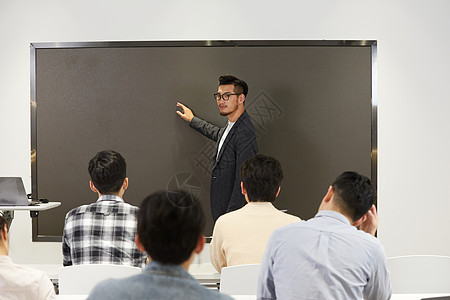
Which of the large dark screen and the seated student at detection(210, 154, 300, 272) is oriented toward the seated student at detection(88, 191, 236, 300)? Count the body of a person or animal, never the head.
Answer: the large dark screen

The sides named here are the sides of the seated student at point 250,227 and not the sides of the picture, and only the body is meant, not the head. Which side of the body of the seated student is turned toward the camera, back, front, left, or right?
back

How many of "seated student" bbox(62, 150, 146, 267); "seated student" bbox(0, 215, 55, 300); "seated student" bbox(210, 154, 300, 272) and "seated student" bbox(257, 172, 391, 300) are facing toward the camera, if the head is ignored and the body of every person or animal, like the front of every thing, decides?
0

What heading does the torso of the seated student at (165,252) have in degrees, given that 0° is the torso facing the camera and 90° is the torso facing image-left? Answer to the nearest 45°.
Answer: approximately 180°

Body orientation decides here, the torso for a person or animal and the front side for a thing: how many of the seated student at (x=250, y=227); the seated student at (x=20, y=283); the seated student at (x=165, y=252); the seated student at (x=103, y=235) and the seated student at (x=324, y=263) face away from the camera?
5

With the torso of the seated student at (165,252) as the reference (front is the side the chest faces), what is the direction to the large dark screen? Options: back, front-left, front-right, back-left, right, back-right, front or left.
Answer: front

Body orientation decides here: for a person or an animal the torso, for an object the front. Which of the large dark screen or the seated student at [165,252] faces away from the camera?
the seated student

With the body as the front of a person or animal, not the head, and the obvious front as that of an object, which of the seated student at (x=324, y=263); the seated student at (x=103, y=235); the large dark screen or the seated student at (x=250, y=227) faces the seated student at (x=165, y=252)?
the large dark screen

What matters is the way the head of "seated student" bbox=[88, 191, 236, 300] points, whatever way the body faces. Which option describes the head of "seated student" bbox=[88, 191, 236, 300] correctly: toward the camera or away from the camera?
away from the camera

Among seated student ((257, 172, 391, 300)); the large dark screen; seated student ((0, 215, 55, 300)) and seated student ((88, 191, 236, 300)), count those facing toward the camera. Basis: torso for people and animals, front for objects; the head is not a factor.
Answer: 1

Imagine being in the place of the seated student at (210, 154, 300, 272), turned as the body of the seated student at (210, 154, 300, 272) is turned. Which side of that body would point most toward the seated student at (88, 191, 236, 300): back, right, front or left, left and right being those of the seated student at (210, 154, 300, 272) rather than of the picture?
back

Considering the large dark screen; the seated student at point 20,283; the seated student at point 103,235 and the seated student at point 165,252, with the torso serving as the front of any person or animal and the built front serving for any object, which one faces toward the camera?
the large dark screen

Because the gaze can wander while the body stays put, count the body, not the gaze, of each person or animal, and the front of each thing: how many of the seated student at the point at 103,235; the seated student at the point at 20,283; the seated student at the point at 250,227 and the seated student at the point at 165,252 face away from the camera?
4

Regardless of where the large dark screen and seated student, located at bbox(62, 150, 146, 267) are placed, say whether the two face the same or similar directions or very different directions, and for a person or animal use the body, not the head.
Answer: very different directions

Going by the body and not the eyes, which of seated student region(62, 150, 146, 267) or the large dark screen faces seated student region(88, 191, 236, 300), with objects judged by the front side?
the large dark screen

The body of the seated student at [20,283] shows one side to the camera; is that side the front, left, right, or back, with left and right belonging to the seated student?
back

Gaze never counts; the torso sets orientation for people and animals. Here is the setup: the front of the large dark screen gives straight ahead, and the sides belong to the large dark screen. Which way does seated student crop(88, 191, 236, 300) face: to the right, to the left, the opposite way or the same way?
the opposite way

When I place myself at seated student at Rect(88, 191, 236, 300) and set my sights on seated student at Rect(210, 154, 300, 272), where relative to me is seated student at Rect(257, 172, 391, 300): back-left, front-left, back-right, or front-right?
front-right

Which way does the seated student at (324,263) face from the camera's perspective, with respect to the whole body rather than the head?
away from the camera

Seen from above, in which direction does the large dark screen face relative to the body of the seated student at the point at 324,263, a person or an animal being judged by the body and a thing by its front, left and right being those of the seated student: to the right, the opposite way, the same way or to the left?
the opposite way

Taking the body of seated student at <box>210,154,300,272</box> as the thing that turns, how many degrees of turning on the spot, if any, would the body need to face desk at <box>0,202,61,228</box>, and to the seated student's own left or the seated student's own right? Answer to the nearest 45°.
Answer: approximately 45° to the seated student's own left
